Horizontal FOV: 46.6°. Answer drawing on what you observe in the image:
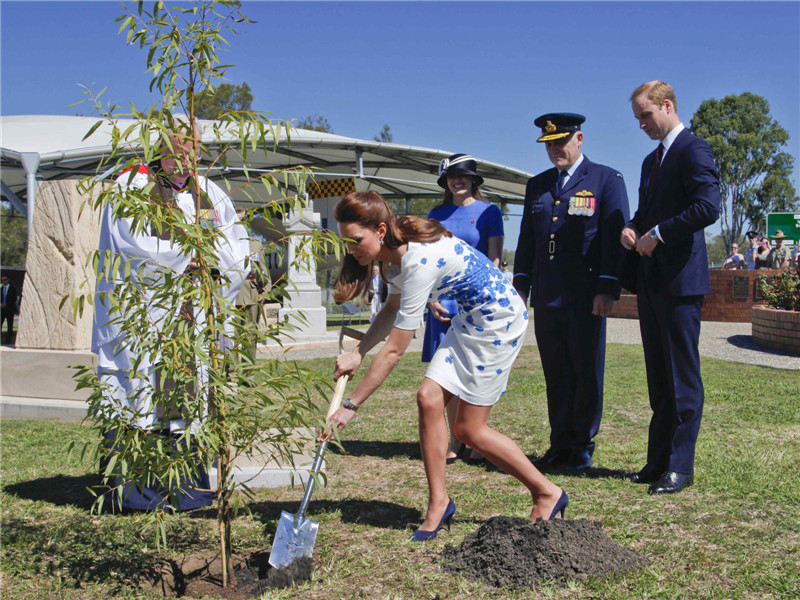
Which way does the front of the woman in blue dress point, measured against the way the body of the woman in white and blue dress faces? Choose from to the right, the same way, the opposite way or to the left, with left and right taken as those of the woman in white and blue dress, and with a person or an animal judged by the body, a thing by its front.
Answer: to the left

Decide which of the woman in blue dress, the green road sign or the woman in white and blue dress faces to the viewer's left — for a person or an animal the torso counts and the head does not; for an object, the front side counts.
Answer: the woman in white and blue dress

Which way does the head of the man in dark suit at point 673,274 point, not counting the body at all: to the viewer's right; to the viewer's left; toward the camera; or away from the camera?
to the viewer's left

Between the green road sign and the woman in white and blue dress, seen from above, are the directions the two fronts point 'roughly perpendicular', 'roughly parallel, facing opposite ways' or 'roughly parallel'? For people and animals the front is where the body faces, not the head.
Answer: roughly perpendicular

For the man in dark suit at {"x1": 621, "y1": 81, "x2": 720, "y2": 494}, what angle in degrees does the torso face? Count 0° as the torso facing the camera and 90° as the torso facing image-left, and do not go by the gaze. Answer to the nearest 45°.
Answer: approximately 45°

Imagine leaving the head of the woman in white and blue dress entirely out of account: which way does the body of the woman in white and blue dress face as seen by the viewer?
to the viewer's left

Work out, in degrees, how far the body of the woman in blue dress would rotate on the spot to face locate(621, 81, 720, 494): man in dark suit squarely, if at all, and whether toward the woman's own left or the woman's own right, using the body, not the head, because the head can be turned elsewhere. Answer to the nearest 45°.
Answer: approximately 45° to the woman's own left

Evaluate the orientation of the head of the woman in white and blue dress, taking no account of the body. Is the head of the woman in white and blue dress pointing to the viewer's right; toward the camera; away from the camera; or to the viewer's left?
to the viewer's left

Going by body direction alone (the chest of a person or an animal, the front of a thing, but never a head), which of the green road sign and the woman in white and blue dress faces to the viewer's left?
the woman in white and blue dress

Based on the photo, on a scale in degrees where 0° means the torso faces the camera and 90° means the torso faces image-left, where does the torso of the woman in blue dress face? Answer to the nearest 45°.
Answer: approximately 0°
